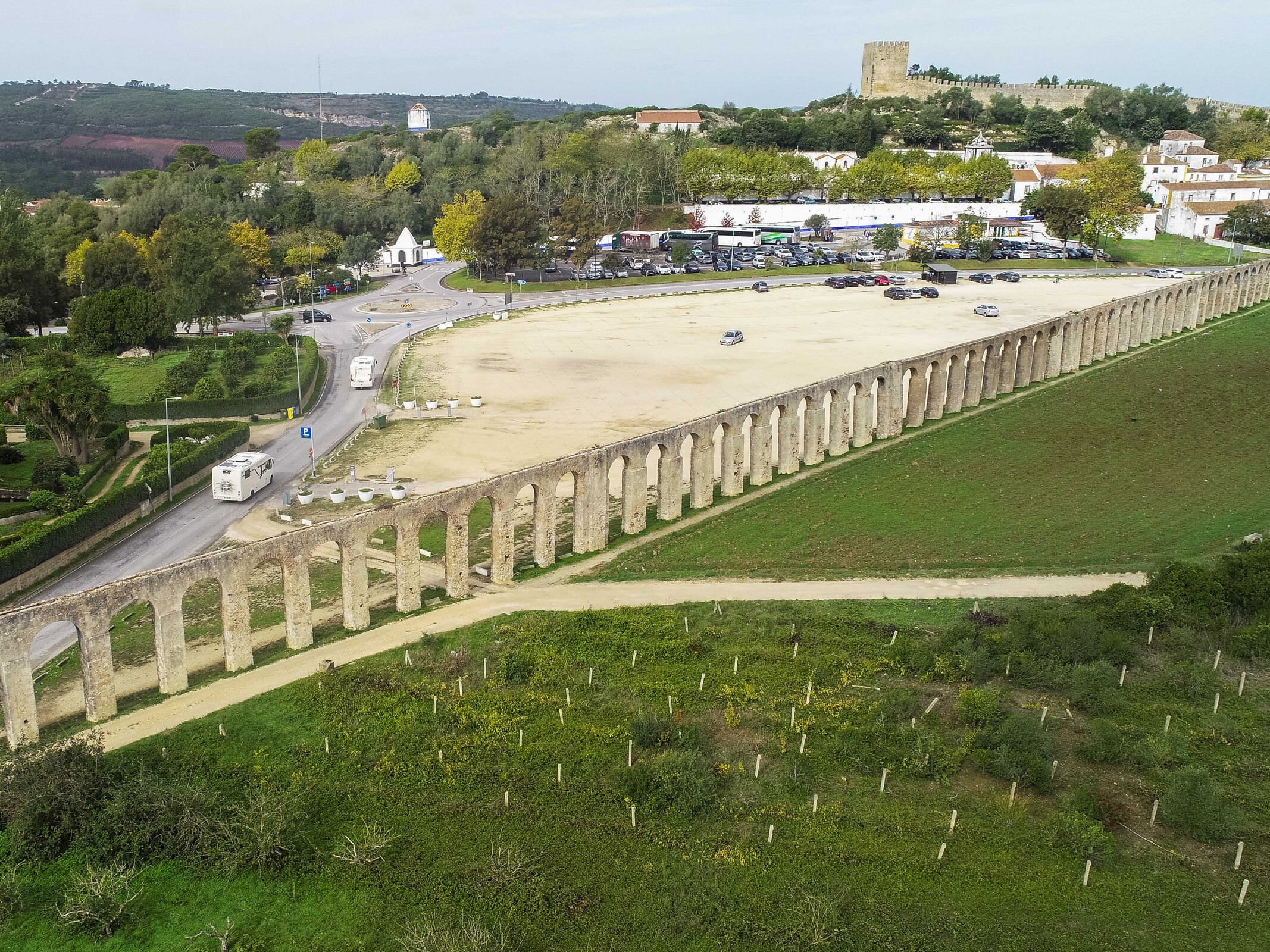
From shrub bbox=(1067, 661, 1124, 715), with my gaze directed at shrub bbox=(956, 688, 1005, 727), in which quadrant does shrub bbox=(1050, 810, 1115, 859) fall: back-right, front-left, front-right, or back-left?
front-left

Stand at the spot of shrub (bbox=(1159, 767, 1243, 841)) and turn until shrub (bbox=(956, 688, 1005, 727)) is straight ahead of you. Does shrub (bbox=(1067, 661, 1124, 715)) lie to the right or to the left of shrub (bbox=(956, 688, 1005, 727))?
right

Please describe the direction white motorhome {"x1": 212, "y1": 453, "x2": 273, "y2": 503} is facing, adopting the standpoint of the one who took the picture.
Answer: facing away from the viewer and to the right of the viewer

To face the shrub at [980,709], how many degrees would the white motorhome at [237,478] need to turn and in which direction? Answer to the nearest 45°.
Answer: approximately 90° to its right

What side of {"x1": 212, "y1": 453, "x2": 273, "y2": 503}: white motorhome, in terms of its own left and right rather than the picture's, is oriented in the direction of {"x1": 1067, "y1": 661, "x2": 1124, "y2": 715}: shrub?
right

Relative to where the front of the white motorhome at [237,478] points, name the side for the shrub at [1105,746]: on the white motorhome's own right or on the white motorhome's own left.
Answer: on the white motorhome's own right

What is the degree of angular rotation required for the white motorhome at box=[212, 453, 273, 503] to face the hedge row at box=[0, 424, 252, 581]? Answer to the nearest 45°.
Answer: approximately 180°

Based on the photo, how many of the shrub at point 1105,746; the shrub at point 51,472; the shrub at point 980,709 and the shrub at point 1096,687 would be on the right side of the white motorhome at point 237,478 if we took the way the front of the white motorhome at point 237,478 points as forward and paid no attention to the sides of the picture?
3
